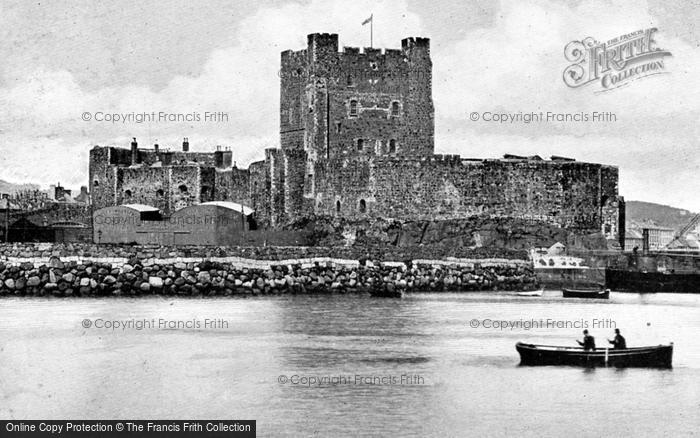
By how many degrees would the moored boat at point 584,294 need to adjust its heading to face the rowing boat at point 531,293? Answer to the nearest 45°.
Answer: approximately 45° to its left

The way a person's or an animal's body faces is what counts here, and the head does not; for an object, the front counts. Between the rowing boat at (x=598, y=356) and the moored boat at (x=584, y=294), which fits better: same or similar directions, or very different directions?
very different directions

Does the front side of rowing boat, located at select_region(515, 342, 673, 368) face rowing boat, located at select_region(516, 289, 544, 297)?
no

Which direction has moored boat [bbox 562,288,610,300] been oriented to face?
to the viewer's left
